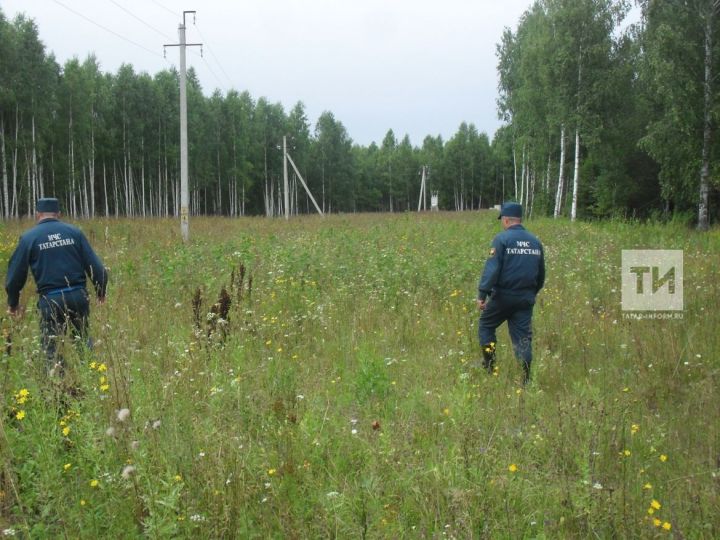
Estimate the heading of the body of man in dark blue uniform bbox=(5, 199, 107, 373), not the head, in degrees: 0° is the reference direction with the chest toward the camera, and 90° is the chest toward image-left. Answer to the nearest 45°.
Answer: approximately 180°

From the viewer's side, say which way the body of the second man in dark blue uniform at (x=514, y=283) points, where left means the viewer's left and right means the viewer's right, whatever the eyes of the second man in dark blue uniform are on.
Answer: facing away from the viewer and to the left of the viewer

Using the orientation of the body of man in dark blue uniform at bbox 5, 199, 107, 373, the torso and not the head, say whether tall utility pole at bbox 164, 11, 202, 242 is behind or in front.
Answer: in front

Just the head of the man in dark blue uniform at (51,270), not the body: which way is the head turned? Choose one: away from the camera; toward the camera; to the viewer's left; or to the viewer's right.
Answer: away from the camera

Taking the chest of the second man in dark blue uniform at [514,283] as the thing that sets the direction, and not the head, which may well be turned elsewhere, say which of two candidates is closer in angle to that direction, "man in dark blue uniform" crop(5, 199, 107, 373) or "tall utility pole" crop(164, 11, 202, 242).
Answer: the tall utility pole

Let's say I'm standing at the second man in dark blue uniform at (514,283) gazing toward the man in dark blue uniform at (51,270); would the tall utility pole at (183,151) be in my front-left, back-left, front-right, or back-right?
front-right

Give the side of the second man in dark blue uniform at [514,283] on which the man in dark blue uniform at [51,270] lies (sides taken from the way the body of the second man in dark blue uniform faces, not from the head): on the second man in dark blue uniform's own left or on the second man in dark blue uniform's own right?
on the second man in dark blue uniform's own left

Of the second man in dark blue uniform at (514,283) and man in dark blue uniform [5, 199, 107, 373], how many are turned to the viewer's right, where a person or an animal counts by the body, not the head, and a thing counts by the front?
0

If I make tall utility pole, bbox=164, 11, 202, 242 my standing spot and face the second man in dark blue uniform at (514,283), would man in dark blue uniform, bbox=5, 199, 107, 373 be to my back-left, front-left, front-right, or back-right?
front-right

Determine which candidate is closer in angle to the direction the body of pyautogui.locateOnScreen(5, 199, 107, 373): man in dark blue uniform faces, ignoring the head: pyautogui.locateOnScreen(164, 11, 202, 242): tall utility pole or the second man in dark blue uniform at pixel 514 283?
the tall utility pole

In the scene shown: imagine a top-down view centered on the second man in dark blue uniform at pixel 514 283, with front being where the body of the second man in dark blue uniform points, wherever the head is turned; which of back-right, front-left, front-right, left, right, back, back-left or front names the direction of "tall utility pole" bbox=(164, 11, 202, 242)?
front
